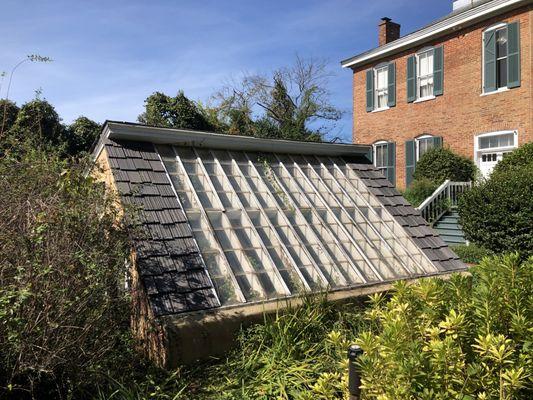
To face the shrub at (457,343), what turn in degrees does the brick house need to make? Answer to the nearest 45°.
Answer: approximately 45° to its left

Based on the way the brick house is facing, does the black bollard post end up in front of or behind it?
in front

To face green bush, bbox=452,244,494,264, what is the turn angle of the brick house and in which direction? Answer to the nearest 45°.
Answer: approximately 45° to its left

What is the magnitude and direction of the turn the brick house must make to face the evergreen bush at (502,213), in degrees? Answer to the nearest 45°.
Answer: approximately 45° to its left

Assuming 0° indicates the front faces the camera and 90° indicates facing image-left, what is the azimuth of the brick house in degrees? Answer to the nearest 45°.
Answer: approximately 45°

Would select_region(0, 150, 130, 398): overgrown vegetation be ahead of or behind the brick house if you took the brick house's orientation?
ahead
